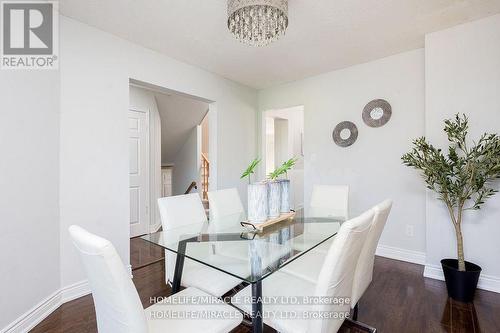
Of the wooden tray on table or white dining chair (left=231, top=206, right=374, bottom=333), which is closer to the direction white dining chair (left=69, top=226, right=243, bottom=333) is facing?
the wooden tray on table

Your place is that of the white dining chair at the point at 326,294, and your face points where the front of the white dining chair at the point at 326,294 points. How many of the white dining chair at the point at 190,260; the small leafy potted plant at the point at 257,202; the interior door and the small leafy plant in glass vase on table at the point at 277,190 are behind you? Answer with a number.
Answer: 0

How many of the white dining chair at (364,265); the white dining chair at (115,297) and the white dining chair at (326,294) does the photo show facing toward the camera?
0

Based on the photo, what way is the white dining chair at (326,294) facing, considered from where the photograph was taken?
facing away from the viewer and to the left of the viewer

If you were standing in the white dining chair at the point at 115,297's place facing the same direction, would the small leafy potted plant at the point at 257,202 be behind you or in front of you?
in front

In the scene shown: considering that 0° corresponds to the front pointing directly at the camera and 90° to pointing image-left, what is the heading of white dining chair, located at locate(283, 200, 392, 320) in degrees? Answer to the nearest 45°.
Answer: approximately 135°

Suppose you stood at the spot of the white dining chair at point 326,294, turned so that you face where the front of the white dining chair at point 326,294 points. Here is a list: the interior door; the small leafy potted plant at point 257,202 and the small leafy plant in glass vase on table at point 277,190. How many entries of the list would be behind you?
0

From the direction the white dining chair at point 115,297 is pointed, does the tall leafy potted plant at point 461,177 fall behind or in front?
in front

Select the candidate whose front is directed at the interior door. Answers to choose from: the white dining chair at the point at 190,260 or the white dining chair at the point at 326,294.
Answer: the white dining chair at the point at 326,294

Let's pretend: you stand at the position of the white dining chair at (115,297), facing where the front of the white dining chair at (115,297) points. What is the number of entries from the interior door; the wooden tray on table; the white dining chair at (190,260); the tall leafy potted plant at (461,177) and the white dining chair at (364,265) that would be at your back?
0

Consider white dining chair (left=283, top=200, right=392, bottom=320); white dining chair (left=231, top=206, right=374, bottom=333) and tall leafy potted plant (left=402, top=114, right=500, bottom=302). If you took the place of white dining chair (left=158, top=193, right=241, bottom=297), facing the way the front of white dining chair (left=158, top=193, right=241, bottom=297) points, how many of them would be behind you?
0

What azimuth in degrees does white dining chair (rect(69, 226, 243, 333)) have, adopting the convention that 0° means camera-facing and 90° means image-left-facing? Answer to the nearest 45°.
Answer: approximately 225°

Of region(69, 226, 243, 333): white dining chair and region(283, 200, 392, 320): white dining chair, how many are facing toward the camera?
0

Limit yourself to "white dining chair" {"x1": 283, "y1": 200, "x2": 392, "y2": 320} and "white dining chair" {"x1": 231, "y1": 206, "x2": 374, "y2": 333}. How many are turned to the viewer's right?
0

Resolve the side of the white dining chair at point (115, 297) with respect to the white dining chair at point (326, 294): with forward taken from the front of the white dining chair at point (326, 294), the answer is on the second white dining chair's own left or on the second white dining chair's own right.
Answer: on the second white dining chair's own left

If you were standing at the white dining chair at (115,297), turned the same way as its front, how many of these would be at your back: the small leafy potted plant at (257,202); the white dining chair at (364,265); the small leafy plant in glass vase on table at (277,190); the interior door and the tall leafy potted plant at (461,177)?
0

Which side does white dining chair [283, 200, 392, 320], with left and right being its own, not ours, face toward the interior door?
front

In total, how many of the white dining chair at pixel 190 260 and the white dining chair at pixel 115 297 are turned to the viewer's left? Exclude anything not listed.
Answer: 0
